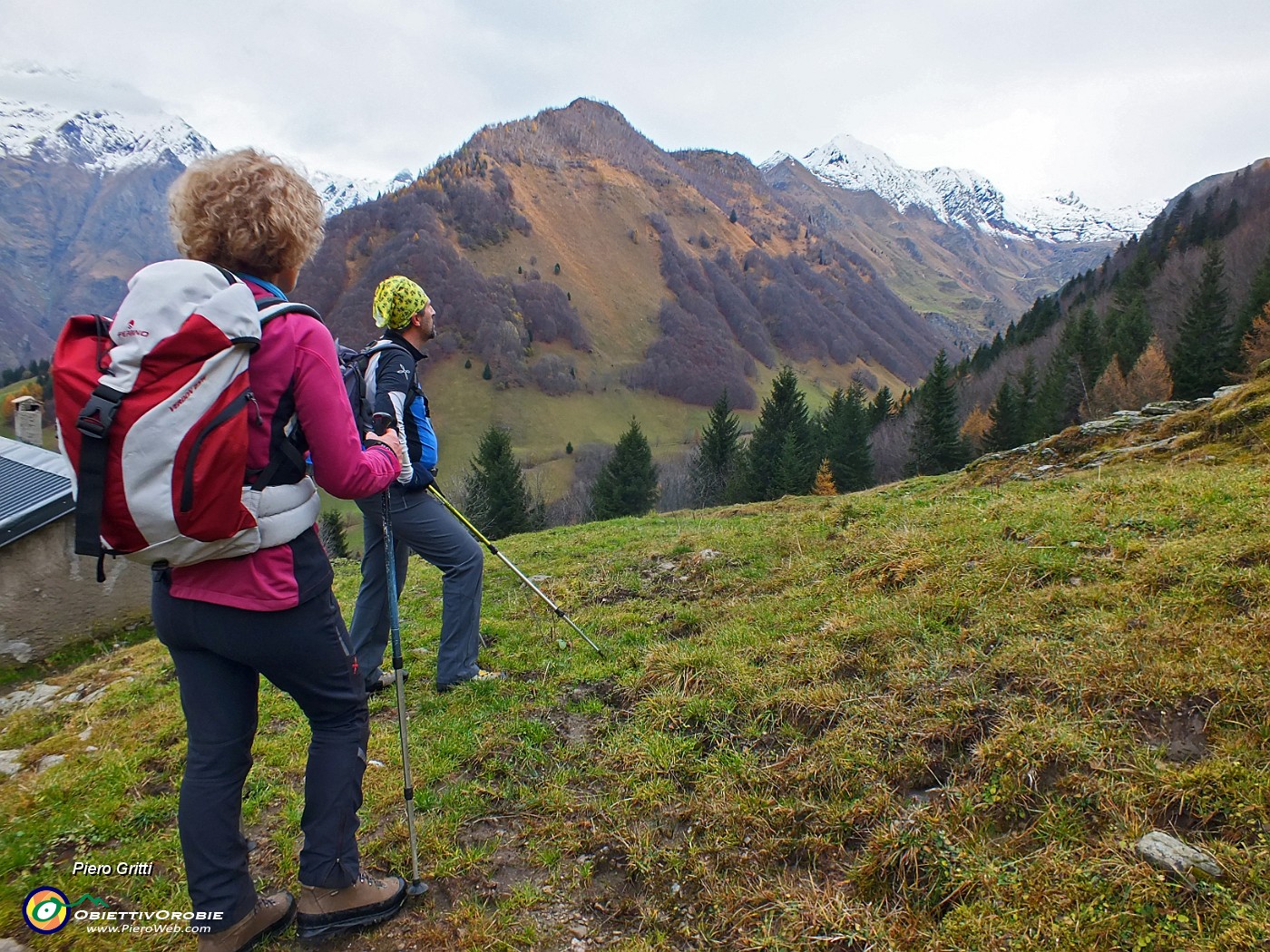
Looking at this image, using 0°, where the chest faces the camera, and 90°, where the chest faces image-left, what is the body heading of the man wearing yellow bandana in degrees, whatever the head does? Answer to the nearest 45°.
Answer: approximately 270°

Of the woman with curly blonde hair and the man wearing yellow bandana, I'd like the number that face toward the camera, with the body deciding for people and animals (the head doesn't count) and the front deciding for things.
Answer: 0

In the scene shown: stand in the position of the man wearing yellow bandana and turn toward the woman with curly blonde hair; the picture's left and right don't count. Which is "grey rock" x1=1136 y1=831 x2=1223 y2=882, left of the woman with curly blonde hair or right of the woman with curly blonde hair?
left

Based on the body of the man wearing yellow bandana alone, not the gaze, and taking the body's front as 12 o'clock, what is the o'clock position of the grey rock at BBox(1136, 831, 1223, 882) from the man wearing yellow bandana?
The grey rock is roughly at 2 o'clock from the man wearing yellow bandana.

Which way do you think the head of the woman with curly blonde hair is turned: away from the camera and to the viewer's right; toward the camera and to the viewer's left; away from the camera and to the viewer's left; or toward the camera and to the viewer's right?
away from the camera and to the viewer's right

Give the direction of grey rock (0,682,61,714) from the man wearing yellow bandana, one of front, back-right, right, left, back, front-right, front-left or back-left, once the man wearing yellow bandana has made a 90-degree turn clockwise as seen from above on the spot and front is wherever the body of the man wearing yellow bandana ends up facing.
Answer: back-right

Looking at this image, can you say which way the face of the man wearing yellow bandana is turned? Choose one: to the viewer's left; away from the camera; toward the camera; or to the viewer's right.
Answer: to the viewer's right

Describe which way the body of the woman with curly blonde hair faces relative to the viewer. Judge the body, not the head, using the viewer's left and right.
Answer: facing away from the viewer and to the right of the viewer

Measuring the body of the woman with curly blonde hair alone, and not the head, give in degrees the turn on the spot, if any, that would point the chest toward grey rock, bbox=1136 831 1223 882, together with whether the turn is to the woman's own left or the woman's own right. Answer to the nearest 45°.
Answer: approximately 90° to the woman's own right
